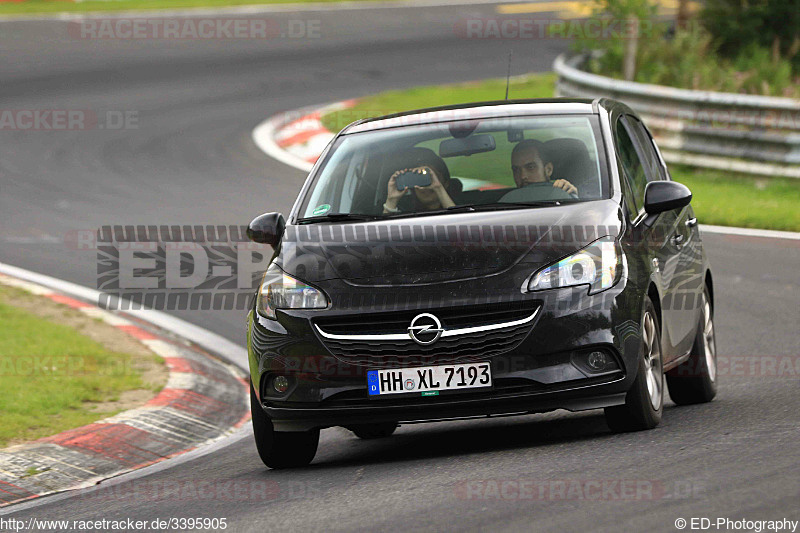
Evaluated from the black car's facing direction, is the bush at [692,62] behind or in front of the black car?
behind

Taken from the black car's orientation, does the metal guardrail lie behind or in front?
behind

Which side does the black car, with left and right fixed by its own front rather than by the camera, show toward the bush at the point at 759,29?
back

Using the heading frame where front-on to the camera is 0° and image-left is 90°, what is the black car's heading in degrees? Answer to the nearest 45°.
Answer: approximately 0°
